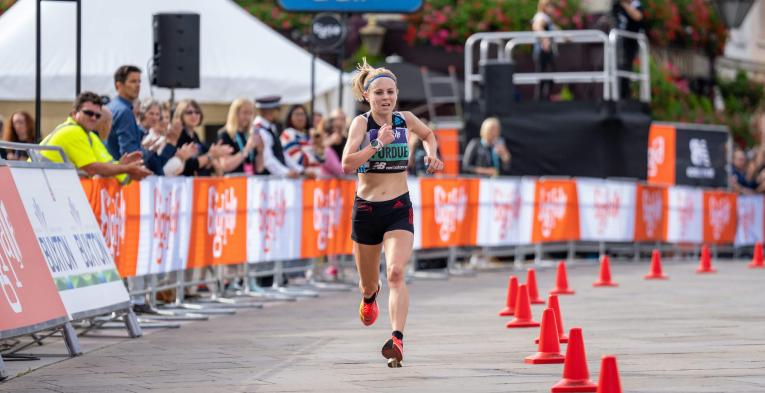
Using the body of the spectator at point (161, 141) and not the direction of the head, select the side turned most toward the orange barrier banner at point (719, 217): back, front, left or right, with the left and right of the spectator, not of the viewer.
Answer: left

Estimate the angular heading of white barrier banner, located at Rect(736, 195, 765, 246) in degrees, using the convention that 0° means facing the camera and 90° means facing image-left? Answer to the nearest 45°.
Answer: approximately 0°

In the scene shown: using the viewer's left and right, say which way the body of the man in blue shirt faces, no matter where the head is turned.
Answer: facing to the right of the viewer

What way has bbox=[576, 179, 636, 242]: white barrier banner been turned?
toward the camera

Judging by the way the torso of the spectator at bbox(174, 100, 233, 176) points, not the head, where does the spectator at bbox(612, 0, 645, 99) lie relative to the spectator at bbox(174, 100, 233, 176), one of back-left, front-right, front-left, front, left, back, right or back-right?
left

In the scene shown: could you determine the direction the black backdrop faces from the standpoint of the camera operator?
facing the viewer

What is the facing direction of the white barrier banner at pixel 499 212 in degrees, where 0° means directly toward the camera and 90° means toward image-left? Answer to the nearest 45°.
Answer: approximately 0°

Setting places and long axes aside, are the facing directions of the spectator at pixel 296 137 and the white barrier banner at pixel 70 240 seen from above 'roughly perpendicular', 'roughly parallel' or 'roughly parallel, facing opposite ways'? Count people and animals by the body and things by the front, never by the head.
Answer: roughly parallel

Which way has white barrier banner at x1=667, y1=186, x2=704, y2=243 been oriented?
toward the camera

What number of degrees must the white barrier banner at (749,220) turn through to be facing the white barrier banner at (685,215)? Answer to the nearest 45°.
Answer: approximately 45° to its right

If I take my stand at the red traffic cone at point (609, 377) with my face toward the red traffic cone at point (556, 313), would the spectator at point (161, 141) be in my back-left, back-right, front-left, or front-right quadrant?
front-left

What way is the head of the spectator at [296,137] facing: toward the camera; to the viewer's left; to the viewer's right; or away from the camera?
toward the camera

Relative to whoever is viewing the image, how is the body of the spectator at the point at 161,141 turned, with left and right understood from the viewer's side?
facing the viewer and to the right of the viewer

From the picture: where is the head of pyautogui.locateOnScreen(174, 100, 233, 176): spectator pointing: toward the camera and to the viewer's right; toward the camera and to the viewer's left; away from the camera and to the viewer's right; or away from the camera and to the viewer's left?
toward the camera and to the viewer's right

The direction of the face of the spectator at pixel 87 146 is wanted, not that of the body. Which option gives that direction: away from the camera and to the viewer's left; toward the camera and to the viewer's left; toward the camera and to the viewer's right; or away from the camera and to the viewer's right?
toward the camera and to the viewer's right

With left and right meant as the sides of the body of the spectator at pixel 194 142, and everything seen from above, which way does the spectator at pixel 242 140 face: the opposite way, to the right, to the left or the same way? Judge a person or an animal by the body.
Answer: the same way

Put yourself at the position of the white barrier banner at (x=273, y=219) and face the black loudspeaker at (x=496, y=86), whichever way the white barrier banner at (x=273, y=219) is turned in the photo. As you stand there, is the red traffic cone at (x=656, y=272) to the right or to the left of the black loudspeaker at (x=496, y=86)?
right
